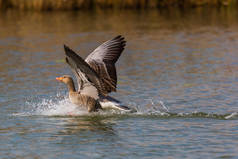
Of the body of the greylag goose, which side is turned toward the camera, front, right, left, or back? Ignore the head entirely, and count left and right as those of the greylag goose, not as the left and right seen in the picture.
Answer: left
